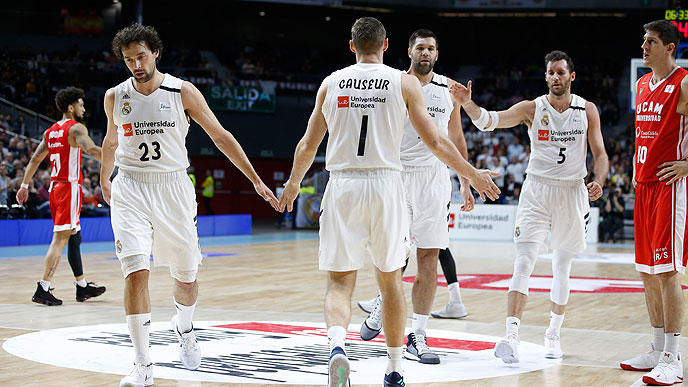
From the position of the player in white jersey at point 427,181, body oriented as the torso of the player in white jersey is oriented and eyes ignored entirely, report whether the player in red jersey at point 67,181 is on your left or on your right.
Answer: on your right

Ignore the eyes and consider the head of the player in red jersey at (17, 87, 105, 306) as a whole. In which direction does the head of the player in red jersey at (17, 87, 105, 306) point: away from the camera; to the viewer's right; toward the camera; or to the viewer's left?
to the viewer's right

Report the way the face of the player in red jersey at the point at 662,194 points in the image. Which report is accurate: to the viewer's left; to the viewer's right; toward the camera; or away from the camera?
to the viewer's left

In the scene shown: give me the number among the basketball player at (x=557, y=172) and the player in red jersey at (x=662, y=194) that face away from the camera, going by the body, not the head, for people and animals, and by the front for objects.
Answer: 0

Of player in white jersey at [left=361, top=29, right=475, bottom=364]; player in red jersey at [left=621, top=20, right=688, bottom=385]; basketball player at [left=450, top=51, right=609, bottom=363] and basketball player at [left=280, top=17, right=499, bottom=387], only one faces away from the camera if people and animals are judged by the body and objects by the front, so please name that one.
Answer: basketball player at [left=280, top=17, right=499, bottom=387]

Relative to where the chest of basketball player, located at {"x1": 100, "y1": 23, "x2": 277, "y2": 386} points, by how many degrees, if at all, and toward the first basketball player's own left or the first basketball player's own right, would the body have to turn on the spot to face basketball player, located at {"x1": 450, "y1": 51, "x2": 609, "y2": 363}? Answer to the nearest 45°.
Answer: approximately 90° to the first basketball player's own left

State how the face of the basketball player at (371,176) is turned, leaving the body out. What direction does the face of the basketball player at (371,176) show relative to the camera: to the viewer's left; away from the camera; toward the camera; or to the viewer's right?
away from the camera

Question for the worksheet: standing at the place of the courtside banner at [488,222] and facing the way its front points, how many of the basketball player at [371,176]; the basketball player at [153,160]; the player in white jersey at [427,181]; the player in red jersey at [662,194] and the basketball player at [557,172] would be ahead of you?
5

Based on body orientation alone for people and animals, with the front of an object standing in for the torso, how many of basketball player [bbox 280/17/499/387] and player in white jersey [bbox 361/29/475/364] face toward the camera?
1

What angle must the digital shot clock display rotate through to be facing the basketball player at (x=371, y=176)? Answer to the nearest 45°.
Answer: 0° — it already faces them

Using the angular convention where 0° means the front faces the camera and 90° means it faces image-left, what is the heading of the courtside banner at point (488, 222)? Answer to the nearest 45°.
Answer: approximately 0°

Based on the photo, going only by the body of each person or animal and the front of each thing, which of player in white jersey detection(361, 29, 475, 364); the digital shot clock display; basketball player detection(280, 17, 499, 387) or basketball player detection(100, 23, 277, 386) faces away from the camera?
basketball player detection(280, 17, 499, 387)

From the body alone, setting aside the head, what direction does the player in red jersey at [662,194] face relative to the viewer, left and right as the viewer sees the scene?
facing the viewer and to the left of the viewer

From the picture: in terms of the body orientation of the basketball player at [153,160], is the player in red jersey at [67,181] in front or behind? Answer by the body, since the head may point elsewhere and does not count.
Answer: behind

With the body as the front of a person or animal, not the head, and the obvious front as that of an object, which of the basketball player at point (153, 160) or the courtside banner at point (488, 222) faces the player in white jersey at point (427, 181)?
the courtside banner

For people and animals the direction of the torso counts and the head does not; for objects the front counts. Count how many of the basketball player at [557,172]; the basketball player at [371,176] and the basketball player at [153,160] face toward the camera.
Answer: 2

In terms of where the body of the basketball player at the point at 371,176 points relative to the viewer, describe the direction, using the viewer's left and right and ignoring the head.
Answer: facing away from the viewer
